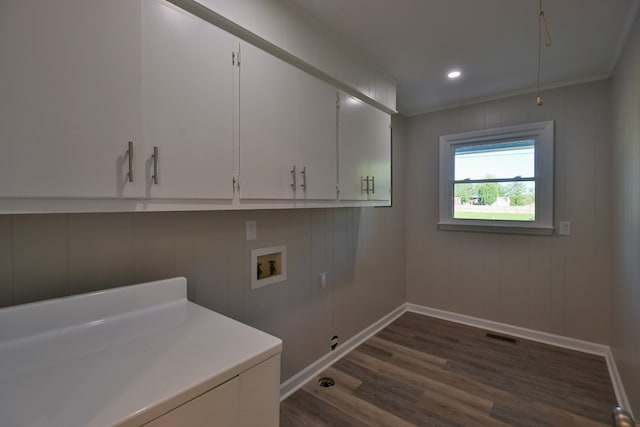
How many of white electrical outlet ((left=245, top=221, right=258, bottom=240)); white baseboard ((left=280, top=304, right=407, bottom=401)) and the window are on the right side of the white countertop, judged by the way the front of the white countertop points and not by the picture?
0

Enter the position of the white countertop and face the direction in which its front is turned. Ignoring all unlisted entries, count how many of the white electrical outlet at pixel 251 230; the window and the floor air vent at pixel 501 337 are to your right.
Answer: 0

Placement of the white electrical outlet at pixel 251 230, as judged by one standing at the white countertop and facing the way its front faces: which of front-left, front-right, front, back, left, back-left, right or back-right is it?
left

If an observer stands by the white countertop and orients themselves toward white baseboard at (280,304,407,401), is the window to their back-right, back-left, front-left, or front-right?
front-right

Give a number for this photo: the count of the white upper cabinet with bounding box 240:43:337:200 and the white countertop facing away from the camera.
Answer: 0

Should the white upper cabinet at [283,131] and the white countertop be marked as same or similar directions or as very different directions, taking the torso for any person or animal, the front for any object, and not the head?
same or similar directions

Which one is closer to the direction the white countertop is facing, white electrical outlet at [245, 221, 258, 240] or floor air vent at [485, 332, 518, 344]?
the floor air vent

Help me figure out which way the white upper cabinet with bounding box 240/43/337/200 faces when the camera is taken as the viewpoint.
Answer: facing the viewer and to the right of the viewer

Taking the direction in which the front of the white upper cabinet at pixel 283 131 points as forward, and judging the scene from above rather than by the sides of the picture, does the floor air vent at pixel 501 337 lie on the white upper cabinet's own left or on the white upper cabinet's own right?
on the white upper cabinet's own left

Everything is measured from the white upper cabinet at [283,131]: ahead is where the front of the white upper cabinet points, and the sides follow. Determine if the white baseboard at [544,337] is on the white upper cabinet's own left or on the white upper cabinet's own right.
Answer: on the white upper cabinet's own left

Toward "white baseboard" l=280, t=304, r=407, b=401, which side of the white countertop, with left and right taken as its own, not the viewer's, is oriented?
left

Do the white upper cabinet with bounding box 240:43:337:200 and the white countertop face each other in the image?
no

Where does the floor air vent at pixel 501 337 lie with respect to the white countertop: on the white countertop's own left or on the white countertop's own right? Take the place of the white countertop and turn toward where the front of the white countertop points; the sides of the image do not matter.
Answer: on the white countertop's own left
